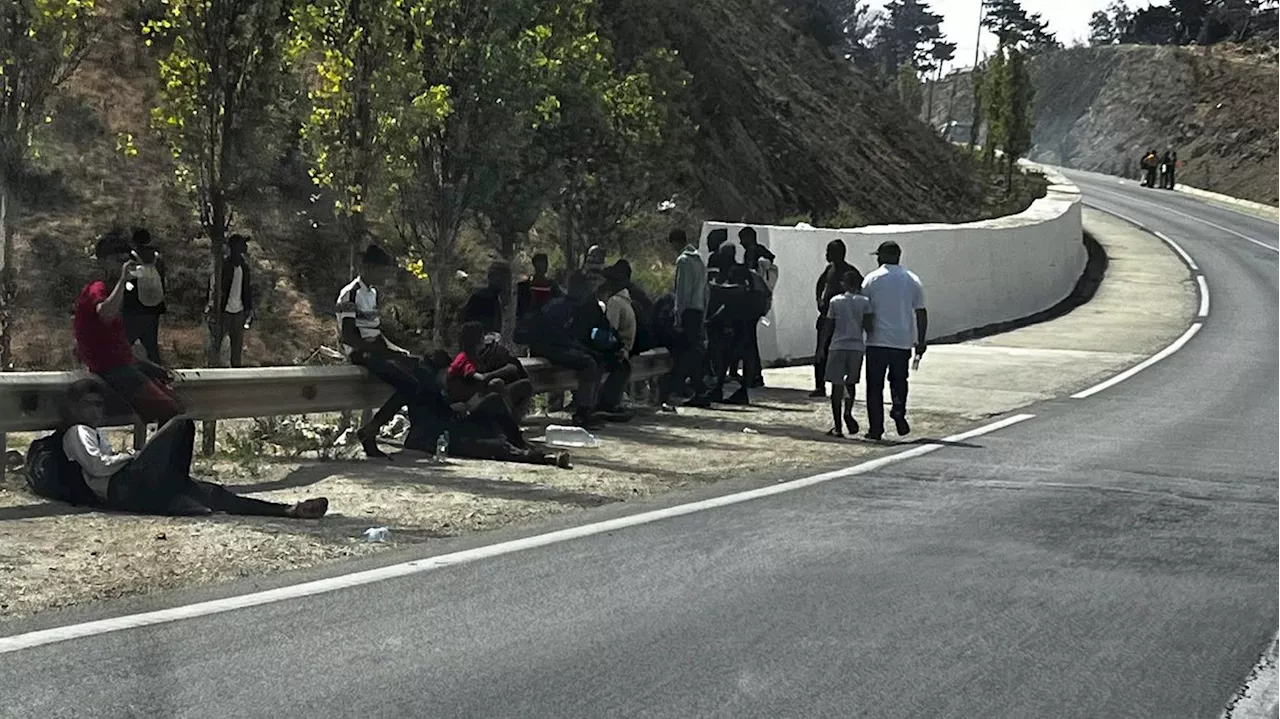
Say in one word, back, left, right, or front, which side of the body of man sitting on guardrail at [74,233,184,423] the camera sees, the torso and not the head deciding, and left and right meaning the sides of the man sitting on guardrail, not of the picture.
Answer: right

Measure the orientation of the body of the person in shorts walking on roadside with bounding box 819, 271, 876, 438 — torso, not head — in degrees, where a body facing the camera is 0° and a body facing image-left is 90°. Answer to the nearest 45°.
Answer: approximately 180°

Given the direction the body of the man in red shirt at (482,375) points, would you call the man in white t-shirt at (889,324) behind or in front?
in front

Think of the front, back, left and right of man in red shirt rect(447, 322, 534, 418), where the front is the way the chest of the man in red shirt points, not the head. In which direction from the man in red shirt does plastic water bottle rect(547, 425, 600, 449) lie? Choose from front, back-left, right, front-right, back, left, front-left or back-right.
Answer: front-left

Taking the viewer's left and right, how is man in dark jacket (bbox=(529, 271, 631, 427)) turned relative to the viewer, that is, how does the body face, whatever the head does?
facing the viewer and to the right of the viewer

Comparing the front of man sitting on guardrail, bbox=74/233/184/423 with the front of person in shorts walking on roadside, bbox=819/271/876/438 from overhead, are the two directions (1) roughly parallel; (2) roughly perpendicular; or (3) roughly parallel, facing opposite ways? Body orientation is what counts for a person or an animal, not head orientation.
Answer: roughly perpendicular

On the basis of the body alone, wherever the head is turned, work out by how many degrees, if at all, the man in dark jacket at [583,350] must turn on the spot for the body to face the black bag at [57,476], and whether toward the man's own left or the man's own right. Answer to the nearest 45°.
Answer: approximately 90° to the man's own right

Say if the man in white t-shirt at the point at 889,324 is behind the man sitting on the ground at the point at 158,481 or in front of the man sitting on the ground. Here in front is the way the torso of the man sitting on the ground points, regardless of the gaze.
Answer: in front
